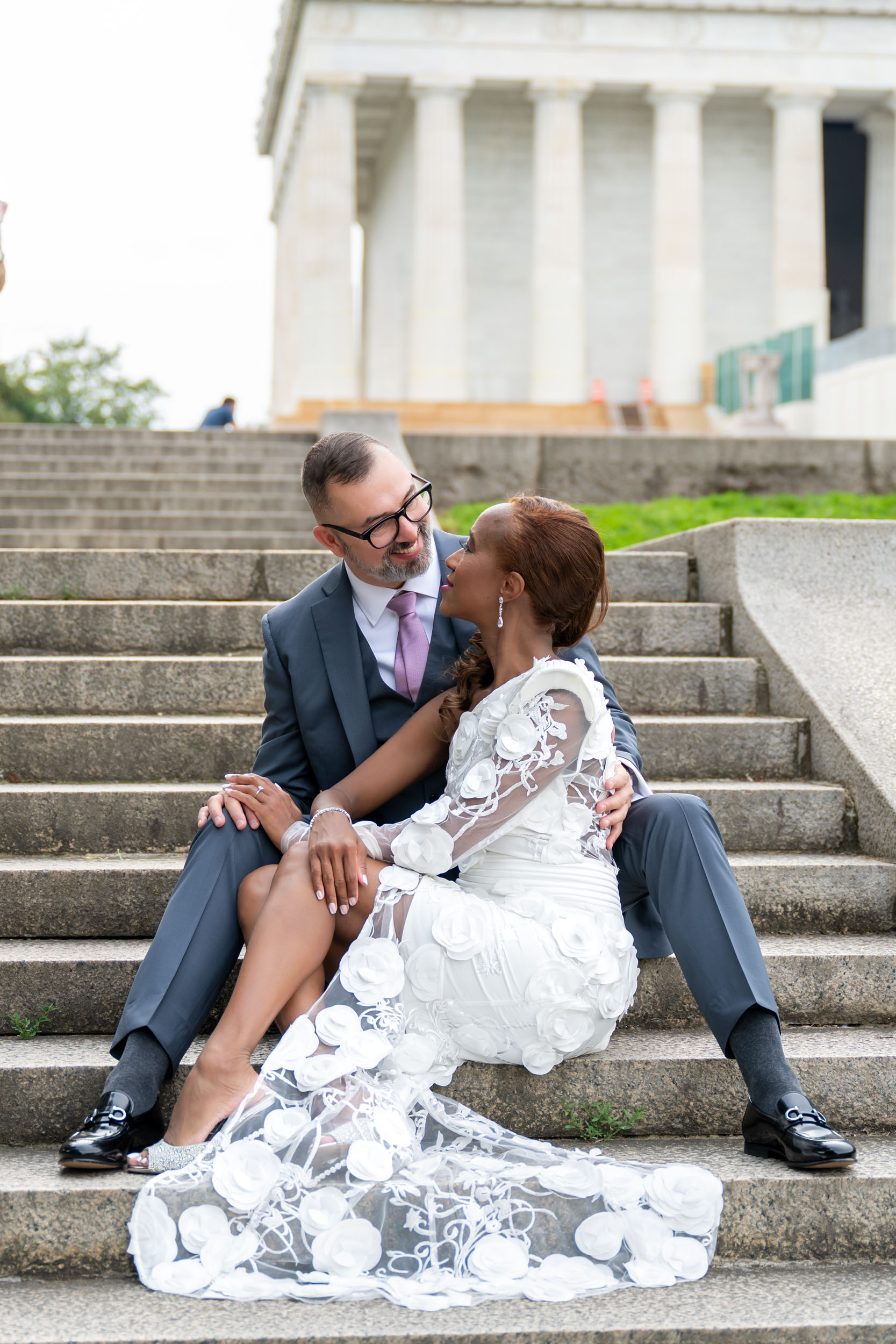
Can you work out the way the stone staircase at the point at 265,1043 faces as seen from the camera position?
facing the viewer

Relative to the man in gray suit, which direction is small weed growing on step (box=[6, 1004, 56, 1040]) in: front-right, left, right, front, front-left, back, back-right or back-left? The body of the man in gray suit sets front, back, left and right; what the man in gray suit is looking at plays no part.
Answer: right

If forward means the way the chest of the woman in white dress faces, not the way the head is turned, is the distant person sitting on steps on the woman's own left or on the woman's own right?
on the woman's own right

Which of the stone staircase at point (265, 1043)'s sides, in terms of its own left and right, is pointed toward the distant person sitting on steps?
back

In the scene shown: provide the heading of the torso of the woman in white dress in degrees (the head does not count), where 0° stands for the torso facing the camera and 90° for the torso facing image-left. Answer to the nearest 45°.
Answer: approximately 90°

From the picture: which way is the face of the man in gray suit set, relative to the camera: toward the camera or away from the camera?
toward the camera

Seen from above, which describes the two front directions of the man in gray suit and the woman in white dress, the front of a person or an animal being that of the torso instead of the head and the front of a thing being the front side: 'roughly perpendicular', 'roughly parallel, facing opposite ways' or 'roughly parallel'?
roughly perpendicular

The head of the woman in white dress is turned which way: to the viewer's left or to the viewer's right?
to the viewer's left

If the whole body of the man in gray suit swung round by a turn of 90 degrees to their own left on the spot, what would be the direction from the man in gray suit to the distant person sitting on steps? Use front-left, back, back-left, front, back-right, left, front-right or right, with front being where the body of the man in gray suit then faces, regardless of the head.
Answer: left

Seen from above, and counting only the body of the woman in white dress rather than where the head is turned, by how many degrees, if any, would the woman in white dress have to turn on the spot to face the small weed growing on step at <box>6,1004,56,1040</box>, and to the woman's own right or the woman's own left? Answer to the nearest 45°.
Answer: approximately 45° to the woman's own right
